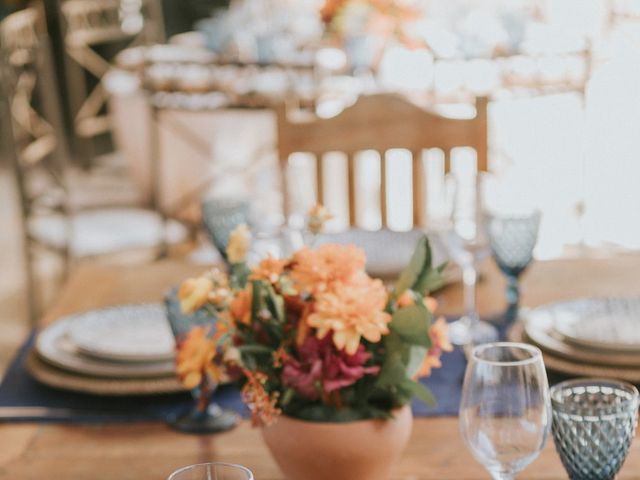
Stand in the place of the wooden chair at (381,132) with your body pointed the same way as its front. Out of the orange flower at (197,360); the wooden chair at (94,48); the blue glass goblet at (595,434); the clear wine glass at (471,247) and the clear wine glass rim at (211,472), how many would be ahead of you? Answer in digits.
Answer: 4

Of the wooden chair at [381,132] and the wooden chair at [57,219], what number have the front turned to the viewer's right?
1

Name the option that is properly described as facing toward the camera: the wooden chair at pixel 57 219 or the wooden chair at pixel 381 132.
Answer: the wooden chair at pixel 381 132

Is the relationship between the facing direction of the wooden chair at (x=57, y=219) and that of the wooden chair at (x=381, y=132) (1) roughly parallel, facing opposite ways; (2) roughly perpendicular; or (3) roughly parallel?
roughly perpendicular

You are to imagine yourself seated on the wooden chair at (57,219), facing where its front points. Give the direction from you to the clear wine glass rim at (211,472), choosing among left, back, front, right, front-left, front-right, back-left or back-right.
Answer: right

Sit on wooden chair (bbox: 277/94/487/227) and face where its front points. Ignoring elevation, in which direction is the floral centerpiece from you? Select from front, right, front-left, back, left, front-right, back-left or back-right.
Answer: front

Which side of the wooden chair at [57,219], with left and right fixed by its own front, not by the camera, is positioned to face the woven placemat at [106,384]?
right

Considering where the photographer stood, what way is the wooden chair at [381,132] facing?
facing the viewer

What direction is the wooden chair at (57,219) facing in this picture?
to the viewer's right

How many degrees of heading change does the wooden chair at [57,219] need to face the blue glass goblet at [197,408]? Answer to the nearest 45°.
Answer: approximately 90° to its right

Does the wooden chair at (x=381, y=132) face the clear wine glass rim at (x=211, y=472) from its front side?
yes

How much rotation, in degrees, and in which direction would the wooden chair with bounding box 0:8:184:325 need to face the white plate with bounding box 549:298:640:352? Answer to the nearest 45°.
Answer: approximately 45° to its right

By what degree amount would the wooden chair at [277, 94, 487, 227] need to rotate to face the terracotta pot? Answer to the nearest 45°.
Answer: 0° — it already faces it

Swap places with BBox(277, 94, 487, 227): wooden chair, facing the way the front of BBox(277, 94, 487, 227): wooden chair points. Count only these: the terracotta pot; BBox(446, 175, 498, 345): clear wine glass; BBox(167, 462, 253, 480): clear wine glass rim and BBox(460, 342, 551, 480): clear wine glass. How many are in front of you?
4

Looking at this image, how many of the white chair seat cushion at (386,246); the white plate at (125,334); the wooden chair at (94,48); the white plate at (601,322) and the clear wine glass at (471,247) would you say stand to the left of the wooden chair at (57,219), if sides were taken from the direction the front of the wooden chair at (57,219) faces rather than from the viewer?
1

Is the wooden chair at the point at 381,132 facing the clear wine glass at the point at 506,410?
yes

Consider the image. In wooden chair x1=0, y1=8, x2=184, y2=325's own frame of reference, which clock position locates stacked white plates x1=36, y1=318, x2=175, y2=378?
The stacked white plates is roughly at 3 o'clock from the wooden chair.

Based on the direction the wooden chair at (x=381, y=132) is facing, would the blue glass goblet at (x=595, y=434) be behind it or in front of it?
in front

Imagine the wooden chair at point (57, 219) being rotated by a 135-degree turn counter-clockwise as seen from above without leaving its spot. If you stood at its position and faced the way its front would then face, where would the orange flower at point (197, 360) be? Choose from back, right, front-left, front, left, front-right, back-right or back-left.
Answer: back-left
